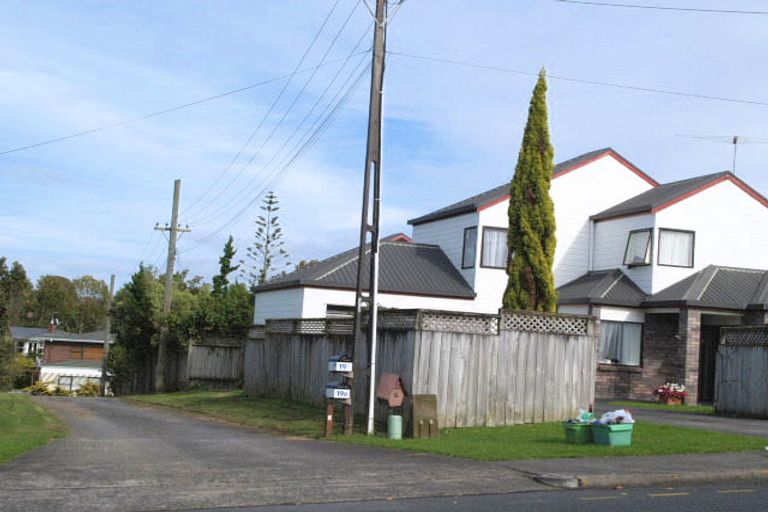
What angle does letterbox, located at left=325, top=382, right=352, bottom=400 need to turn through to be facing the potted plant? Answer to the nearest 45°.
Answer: approximately 135° to its left

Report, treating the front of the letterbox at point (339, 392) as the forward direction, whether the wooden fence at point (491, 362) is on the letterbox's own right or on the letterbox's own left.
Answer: on the letterbox's own left

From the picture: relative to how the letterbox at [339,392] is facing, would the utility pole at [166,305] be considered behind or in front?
behind

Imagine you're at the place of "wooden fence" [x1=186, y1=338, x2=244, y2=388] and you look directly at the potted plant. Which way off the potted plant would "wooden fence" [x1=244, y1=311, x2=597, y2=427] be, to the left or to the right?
right

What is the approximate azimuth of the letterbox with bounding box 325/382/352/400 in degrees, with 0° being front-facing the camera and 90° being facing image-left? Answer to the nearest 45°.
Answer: approximately 0°

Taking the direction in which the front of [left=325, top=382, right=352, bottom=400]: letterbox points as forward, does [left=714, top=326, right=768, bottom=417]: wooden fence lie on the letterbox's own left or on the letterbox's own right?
on the letterbox's own left

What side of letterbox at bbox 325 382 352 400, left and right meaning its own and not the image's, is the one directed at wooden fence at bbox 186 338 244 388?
back

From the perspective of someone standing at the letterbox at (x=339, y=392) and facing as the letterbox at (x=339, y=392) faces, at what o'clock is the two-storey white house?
The two-storey white house is roughly at 7 o'clock from the letterbox.
